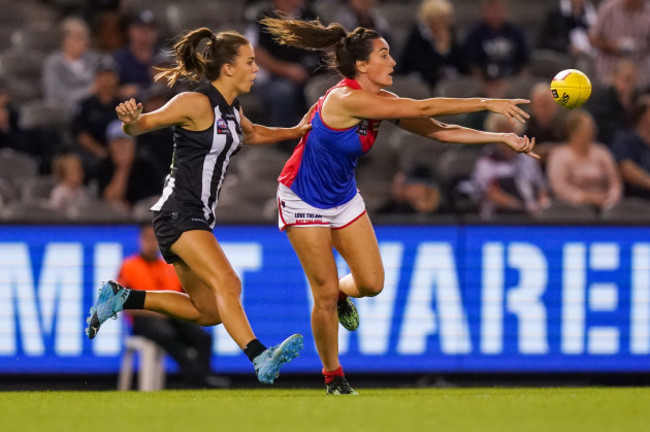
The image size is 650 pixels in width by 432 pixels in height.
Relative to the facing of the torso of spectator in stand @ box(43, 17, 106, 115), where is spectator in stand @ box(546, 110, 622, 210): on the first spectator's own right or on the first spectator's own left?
on the first spectator's own left

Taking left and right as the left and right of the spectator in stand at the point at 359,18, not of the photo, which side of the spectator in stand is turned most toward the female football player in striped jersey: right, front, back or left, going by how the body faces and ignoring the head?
front

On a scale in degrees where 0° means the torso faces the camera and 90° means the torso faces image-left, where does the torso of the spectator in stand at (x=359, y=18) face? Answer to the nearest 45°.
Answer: approximately 0°

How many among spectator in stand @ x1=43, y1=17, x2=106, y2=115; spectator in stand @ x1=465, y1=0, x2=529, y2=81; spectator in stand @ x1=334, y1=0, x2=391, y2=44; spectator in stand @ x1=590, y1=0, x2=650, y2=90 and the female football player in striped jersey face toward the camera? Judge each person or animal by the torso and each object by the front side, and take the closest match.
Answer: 4

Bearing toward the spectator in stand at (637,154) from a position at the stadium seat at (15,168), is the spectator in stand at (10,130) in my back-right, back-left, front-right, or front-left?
back-left

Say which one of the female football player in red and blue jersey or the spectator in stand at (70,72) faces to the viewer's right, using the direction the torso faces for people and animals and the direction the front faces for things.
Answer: the female football player in red and blue jersey

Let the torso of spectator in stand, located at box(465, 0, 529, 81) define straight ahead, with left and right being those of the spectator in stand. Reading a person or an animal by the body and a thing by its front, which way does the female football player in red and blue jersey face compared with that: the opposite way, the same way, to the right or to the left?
to the left

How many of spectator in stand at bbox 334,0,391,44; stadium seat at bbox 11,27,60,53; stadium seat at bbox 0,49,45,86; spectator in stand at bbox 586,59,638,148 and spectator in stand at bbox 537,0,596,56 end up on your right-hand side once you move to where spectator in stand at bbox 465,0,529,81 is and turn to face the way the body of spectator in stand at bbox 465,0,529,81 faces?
3

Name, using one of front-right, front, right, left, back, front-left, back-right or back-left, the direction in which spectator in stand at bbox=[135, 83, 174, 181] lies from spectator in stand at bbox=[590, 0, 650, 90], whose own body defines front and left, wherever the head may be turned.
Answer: front-right

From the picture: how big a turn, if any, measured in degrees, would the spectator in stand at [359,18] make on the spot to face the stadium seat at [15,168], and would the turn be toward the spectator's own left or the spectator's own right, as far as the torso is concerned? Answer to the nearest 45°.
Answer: approximately 45° to the spectator's own right

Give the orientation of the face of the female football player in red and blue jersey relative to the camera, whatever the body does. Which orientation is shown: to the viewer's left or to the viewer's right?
to the viewer's right

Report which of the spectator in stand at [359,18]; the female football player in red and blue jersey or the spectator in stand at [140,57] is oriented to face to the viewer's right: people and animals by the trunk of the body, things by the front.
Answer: the female football player in red and blue jersey

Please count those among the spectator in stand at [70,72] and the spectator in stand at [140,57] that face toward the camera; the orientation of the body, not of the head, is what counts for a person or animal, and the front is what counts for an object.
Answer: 2
